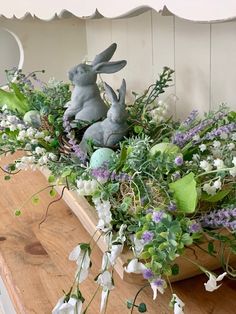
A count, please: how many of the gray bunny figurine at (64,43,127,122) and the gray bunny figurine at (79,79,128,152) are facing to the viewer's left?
1

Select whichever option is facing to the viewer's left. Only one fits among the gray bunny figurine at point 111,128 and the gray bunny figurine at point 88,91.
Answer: the gray bunny figurine at point 88,91

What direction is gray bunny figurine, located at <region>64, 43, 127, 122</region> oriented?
to the viewer's left

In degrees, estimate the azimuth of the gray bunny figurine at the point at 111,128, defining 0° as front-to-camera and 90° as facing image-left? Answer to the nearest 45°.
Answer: approximately 315°
